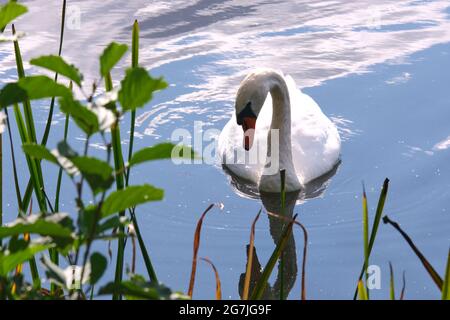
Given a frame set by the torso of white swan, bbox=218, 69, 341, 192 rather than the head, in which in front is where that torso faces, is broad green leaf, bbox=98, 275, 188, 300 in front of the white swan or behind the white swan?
in front

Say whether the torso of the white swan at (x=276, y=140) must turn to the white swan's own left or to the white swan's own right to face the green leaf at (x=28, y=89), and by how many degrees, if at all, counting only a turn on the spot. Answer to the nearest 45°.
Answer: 0° — it already faces it

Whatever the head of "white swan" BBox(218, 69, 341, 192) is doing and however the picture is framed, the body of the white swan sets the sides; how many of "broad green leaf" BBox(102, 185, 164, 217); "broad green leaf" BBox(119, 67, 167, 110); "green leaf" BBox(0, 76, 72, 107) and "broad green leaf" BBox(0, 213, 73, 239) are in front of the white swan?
4

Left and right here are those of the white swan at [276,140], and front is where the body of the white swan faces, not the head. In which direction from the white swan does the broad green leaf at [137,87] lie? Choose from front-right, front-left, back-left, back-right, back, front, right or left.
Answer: front

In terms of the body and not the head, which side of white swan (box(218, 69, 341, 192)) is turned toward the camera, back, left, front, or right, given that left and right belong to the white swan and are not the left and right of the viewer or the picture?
front

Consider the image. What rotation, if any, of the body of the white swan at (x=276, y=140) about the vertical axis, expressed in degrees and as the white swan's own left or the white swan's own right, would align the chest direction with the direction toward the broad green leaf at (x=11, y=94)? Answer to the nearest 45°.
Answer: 0° — it already faces it

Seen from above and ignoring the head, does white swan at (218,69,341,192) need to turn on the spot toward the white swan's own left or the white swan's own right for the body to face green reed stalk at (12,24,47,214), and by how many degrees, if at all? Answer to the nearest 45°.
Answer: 0° — it already faces it

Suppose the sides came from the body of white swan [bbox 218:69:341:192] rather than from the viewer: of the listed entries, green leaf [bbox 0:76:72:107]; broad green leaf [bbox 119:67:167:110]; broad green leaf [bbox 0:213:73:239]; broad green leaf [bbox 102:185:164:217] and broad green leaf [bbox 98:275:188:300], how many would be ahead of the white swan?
5

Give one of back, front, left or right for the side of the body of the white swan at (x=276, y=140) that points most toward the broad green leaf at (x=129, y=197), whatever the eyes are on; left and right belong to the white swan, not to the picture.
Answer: front
